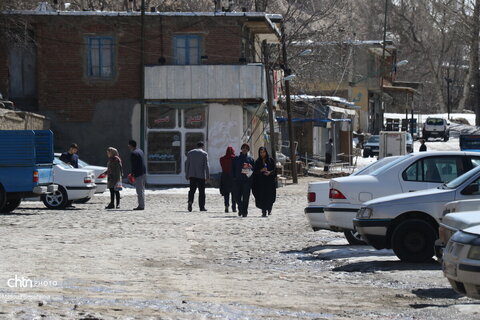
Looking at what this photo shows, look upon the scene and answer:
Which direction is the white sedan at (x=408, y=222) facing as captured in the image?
to the viewer's left

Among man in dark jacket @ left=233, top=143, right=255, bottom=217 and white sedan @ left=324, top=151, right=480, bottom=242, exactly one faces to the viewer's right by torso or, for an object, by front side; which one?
the white sedan

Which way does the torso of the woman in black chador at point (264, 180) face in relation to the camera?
toward the camera

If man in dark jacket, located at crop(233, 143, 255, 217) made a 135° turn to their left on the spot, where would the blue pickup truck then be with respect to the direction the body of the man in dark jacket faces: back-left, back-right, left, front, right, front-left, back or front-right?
back-left

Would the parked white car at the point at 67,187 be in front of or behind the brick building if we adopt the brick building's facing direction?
in front

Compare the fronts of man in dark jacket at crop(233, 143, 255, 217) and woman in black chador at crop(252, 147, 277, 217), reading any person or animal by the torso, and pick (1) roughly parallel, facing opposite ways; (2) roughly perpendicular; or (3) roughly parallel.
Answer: roughly parallel

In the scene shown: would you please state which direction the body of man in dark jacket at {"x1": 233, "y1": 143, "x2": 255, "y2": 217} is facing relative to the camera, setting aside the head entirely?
toward the camera

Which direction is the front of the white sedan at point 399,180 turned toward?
to the viewer's right

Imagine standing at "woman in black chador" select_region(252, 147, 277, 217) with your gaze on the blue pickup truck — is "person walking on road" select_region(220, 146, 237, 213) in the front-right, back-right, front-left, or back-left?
front-right

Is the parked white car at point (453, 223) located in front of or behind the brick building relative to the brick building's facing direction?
in front

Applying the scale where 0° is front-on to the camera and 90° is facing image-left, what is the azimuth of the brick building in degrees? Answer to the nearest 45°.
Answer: approximately 0°

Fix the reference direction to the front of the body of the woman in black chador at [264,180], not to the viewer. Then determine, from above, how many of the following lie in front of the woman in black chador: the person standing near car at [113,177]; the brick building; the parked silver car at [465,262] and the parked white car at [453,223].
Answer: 2
